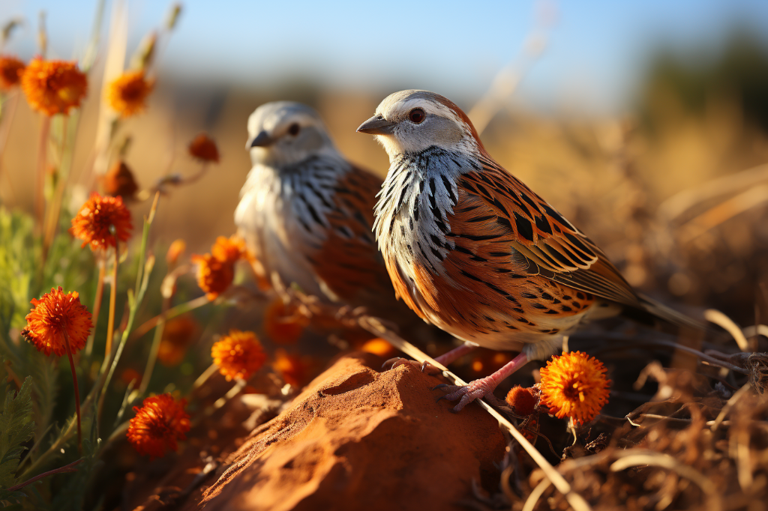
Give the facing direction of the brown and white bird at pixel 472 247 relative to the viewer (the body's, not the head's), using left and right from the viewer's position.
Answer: facing to the left of the viewer

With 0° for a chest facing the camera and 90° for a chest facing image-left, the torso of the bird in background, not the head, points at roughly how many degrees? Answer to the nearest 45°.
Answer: approximately 45°

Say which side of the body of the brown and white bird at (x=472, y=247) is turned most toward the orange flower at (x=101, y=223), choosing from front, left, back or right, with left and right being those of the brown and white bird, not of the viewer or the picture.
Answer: front

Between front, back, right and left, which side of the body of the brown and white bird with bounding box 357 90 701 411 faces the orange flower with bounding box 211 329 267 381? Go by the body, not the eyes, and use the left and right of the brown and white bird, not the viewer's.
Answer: front

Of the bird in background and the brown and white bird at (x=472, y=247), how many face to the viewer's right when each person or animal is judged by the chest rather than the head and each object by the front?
0

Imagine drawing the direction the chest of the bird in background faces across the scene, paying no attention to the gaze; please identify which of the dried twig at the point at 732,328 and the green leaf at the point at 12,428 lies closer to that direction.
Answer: the green leaf

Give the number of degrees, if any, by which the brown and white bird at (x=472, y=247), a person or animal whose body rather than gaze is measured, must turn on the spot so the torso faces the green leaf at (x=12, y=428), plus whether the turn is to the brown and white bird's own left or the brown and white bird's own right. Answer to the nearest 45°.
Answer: approximately 45° to the brown and white bird's own left

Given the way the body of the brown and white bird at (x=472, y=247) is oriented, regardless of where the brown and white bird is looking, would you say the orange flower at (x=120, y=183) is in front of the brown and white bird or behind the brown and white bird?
in front
